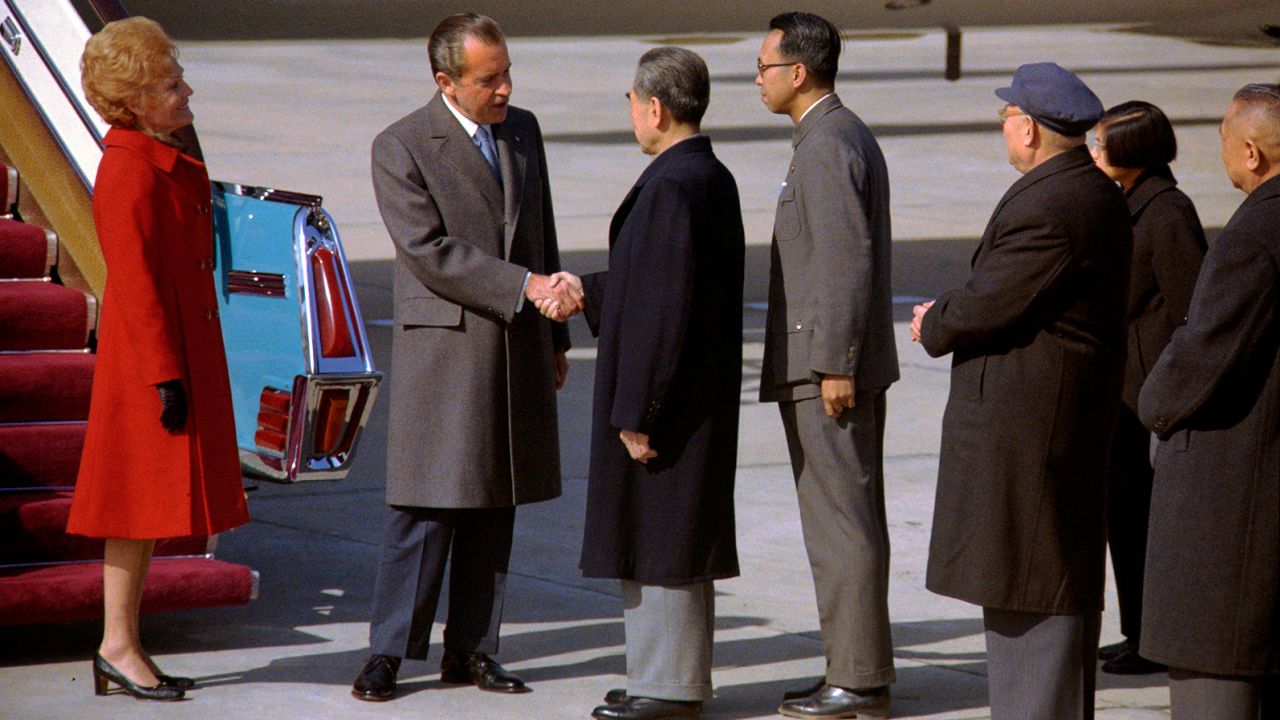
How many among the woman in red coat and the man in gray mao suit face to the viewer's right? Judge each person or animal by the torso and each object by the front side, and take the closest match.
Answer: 1

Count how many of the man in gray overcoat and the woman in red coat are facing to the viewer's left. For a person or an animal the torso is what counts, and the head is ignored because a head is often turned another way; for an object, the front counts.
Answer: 0

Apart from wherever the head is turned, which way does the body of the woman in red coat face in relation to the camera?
to the viewer's right

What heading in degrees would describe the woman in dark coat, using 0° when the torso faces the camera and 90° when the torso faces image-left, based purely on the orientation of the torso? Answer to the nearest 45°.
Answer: approximately 90°

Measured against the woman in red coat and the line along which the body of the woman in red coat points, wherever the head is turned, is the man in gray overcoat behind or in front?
in front

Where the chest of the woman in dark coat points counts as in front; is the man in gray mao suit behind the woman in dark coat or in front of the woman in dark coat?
in front

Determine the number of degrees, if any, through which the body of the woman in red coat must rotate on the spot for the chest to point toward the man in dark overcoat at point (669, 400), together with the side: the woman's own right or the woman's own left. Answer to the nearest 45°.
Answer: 0° — they already face them

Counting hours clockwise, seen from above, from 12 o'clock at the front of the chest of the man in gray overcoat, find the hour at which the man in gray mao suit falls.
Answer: The man in gray mao suit is roughly at 11 o'clock from the man in gray overcoat.

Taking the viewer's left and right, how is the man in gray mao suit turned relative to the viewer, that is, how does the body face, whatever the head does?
facing to the left of the viewer

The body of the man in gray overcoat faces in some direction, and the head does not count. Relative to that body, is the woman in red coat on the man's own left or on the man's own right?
on the man's own right

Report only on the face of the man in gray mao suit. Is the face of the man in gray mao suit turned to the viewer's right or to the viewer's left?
to the viewer's left

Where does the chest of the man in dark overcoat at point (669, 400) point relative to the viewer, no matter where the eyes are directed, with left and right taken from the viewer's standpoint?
facing to the left of the viewer

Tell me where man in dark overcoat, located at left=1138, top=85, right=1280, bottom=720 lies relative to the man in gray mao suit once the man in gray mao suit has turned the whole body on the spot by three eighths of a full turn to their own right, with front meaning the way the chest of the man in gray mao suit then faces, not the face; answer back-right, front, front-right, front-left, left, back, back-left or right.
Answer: right

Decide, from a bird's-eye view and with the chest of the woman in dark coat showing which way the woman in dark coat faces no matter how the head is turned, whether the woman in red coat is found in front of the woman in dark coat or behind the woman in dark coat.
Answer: in front

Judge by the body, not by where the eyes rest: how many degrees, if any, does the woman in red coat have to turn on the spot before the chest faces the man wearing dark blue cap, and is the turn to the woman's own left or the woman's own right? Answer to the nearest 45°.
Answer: approximately 45° to the woman's own right

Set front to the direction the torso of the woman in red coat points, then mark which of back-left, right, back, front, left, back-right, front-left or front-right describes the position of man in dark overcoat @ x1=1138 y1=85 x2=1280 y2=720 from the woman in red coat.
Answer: front-right

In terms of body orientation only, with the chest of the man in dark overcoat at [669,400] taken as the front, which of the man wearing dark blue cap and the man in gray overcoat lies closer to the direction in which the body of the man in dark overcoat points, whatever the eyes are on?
the man in gray overcoat
